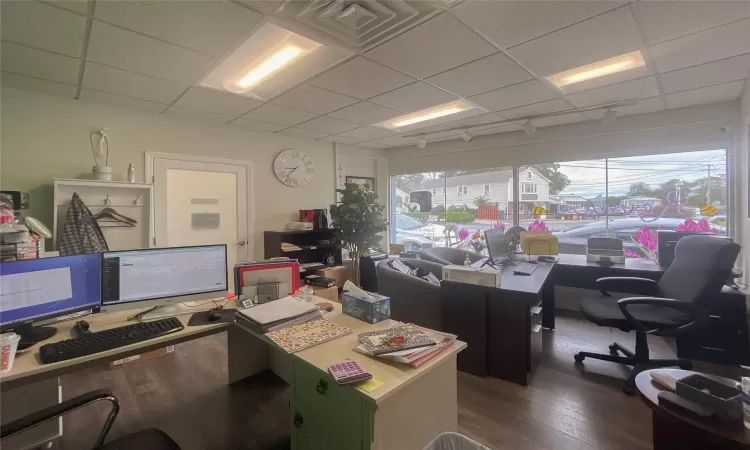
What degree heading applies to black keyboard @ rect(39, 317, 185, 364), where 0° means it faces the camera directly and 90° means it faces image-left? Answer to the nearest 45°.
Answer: approximately 315°

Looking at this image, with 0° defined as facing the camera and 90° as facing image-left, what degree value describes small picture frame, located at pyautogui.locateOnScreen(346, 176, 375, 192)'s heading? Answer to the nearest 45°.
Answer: approximately 0°

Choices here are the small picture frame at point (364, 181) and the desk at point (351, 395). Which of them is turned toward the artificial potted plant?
the small picture frame

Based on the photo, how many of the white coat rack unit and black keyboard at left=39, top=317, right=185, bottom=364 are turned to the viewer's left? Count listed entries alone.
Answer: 0

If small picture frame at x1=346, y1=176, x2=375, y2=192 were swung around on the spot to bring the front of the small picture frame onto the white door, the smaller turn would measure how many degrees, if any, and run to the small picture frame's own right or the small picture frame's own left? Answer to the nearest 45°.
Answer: approximately 45° to the small picture frame's own right

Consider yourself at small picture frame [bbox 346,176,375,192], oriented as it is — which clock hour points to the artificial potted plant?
The artificial potted plant is roughly at 12 o'clock from the small picture frame.

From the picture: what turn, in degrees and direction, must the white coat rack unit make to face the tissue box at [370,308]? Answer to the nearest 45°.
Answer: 0° — it already faces it

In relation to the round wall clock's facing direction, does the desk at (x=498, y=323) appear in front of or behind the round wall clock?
in front

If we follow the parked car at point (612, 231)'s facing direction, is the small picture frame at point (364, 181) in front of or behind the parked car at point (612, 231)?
in front

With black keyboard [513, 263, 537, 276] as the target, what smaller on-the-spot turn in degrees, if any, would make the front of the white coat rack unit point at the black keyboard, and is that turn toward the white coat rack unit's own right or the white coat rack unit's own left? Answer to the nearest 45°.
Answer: approximately 45° to the white coat rack unit's own left

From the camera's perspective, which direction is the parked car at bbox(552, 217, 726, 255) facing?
to the viewer's left

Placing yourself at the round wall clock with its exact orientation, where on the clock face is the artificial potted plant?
The artificial potted plant is roughly at 10 o'clock from the round wall clock.

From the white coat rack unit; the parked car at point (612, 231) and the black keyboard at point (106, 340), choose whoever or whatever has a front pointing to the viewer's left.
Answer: the parked car
